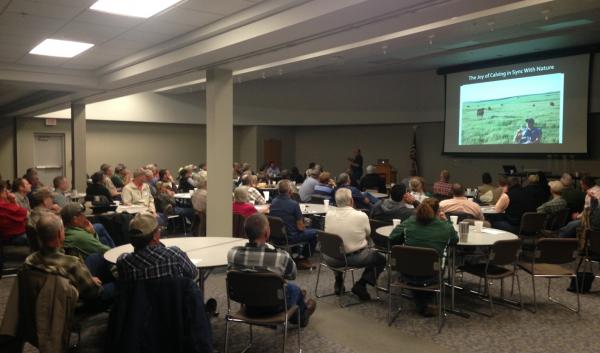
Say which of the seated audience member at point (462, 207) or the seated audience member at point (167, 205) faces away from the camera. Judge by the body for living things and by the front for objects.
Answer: the seated audience member at point (462, 207)

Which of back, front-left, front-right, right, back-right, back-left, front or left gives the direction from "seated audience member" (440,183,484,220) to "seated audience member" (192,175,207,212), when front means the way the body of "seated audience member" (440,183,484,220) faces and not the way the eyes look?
left

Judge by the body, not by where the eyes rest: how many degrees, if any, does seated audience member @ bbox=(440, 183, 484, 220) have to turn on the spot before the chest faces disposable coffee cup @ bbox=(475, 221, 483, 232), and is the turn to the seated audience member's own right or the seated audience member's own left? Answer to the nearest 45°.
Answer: approximately 180°

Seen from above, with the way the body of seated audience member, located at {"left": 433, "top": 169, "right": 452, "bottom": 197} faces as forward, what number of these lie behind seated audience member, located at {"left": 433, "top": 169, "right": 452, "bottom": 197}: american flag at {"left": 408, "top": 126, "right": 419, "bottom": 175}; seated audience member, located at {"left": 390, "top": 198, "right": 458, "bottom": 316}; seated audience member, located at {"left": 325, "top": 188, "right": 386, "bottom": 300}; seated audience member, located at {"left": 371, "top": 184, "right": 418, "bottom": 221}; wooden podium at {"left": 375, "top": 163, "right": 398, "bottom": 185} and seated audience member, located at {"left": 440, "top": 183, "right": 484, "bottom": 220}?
4

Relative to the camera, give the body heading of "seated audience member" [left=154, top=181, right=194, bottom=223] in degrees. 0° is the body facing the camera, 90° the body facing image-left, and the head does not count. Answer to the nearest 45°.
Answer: approximately 270°

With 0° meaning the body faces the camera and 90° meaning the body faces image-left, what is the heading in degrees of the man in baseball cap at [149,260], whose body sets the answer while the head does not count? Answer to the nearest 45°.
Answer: approximately 225°

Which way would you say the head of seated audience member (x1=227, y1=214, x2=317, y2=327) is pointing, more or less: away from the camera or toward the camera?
away from the camera

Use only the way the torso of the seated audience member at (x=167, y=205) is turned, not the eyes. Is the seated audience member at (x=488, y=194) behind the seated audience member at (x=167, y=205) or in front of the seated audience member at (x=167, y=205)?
in front

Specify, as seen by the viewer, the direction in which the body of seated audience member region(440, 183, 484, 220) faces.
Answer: away from the camera

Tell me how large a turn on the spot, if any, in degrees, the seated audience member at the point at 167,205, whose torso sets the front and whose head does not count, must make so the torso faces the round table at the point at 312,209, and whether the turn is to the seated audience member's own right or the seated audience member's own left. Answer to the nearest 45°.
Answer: approximately 45° to the seated audience member's own right

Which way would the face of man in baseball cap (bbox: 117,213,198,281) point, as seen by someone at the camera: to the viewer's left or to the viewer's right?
to the viewer's right
